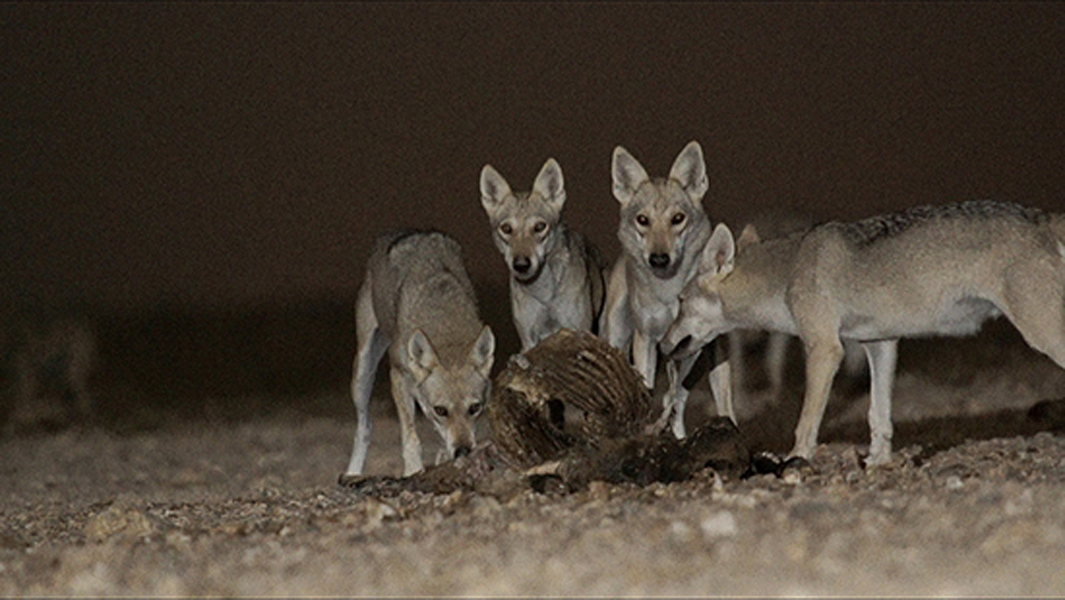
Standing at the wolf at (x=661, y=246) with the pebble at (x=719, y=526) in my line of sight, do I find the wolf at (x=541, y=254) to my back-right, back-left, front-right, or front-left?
back-right

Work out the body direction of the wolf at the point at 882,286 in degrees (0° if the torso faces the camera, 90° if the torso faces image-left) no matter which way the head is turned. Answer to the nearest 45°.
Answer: approximately 90°

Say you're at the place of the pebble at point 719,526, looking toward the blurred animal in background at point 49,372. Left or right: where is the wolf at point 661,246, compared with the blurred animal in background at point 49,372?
right

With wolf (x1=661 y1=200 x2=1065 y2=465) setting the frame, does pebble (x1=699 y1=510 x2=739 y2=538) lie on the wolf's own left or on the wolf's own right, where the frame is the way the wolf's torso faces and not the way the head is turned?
on the wolf's own left

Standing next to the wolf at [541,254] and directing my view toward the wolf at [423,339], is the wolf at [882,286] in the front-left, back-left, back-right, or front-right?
back-left

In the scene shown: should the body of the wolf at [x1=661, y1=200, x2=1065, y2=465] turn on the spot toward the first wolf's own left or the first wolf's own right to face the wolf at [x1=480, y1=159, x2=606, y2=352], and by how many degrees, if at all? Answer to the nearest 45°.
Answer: approximately 45° to the first wolf's own right

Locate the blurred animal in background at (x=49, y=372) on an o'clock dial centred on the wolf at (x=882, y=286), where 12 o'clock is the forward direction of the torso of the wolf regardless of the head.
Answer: The blurred animal in background is roughly at 1 o'clock from the wolf.

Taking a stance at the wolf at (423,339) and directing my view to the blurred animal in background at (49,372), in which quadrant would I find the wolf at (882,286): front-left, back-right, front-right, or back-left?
back-right

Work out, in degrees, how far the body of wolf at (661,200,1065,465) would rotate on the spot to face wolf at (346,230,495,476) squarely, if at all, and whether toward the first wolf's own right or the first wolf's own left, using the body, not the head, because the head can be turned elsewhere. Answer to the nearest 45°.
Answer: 0° — it already faces it
